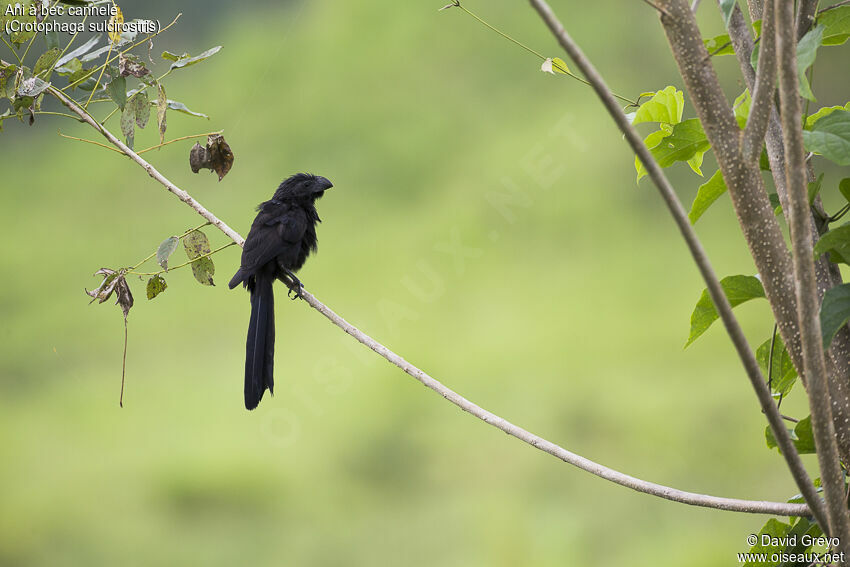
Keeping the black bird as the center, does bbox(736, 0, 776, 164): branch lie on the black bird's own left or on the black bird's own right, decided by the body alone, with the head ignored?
on the black bird's own right

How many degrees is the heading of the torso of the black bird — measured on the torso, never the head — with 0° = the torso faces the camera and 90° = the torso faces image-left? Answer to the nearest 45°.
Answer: approximately 270°

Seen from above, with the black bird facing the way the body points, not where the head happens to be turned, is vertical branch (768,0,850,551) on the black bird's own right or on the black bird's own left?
on the black bird's own right
